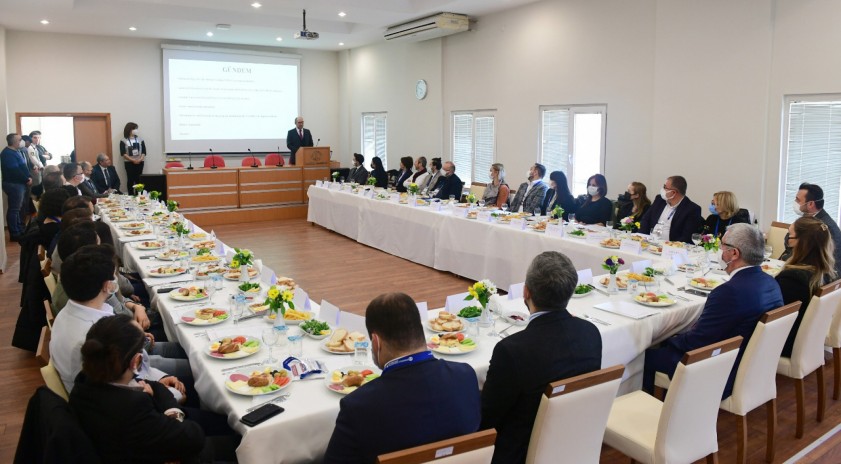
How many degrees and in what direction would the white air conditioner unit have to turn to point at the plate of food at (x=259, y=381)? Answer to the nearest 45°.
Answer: approximately 45° to its left

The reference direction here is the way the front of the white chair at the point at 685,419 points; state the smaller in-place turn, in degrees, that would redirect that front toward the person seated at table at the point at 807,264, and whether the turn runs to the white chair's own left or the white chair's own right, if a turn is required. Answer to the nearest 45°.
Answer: approximately 90° to the white chair's own right

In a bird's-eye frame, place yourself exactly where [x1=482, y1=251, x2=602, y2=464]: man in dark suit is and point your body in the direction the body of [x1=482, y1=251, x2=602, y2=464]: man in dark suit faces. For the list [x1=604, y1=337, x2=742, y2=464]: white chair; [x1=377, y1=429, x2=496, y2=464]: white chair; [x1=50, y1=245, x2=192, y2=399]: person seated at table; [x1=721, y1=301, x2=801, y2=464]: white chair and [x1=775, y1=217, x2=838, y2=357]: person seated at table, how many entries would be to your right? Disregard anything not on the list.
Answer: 3

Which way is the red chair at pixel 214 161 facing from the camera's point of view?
toward the camera

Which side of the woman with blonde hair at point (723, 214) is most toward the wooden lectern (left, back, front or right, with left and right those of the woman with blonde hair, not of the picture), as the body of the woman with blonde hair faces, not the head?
right

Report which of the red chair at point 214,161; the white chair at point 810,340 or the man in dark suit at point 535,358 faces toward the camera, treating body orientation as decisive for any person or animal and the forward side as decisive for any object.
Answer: the red chair

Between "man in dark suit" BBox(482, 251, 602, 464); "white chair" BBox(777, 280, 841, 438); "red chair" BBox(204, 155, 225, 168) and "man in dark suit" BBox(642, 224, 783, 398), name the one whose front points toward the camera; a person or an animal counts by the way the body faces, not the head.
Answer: the red chair

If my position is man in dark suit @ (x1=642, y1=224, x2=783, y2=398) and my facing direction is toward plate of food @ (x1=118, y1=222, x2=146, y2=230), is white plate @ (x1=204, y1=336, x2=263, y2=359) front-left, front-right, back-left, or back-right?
front-left

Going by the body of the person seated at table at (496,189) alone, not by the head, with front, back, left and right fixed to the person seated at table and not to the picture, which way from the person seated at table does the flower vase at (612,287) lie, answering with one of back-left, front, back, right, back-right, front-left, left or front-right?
front-left

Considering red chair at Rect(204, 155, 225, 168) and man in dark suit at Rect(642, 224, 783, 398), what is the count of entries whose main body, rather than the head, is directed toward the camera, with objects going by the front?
1

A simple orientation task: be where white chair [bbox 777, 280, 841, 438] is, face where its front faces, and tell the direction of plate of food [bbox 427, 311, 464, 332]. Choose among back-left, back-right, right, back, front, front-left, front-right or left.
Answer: left

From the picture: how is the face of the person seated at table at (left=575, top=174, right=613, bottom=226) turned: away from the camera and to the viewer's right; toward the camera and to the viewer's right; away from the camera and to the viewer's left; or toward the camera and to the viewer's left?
toward the camera and to the viewer's left

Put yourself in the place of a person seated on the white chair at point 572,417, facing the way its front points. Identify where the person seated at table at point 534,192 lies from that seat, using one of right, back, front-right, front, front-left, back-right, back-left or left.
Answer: front-right

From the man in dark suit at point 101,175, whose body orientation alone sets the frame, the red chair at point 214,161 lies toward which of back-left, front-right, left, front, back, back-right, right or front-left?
left

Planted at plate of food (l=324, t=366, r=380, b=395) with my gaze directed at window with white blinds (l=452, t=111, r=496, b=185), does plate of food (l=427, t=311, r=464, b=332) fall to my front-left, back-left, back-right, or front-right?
front-right

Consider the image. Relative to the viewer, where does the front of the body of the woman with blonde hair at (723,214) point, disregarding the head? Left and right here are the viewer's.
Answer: facing the viewer and to the left of the viewer

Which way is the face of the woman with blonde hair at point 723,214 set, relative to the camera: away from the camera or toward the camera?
toward the camera
